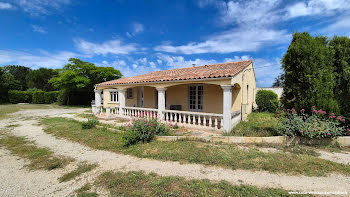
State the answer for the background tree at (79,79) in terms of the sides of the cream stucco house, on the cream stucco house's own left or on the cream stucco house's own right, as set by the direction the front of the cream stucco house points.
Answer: on the cream stucco house's own right

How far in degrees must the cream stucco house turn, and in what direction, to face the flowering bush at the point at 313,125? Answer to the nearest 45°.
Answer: approximately 90° to its left

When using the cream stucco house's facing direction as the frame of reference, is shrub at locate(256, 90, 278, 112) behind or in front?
behind

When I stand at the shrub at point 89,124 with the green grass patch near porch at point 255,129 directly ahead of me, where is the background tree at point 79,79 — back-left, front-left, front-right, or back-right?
back-left

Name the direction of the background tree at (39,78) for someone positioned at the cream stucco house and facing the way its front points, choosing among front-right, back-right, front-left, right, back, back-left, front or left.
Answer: right

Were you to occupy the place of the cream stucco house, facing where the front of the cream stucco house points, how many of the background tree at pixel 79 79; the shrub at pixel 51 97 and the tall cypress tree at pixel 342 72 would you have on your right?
2

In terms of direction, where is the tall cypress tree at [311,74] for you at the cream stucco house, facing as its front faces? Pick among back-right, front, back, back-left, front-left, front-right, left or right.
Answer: left

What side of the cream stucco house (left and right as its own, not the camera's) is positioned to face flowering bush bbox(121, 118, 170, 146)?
front

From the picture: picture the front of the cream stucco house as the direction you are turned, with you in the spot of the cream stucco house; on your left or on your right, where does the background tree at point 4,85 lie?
on your right
